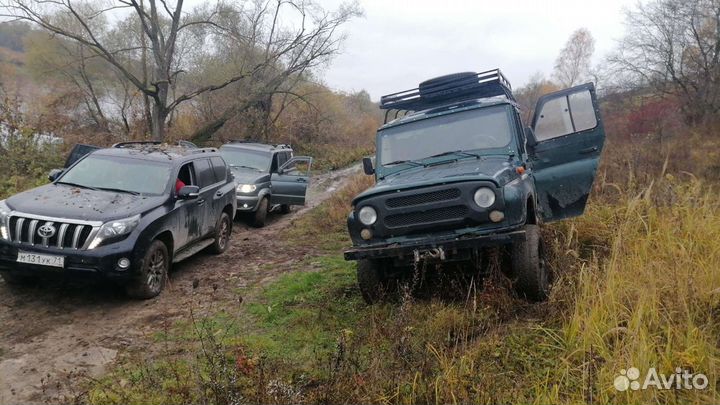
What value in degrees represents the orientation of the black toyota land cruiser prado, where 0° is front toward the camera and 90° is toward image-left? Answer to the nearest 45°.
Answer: approximately 45°

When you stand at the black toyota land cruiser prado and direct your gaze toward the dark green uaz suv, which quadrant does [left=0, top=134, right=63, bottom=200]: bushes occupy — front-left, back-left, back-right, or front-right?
back-left

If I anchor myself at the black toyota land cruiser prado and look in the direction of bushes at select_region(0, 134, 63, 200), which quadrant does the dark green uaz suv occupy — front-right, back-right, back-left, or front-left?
back-right

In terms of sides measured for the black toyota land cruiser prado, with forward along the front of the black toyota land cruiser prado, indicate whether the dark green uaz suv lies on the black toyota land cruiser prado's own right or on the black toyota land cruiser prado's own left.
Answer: on the black toyota land cruiser prado's own left

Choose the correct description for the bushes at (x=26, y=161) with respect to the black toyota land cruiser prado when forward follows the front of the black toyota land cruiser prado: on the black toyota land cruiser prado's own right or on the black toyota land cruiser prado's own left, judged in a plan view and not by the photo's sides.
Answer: on the black toyota land cruiser prado's own right
